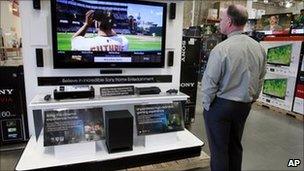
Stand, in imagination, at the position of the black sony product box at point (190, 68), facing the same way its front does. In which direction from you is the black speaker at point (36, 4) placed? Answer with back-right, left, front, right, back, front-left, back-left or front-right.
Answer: front-right

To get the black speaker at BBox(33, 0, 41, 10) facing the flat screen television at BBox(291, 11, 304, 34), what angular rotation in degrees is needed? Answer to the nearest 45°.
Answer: approximately 90° to its left

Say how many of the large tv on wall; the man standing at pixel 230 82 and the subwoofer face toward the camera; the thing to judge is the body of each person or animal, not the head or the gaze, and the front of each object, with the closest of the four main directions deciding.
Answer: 2

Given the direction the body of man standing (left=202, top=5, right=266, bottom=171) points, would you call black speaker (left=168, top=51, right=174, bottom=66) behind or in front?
in front

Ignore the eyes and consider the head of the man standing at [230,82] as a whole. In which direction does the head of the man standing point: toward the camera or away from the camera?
away from the camera

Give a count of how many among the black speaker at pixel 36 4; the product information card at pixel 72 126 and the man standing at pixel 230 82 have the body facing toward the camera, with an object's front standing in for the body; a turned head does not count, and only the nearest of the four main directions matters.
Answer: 2

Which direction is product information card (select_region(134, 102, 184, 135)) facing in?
toward the camera

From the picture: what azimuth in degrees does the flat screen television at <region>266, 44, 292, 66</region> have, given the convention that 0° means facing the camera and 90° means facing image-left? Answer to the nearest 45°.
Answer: approximately 45°

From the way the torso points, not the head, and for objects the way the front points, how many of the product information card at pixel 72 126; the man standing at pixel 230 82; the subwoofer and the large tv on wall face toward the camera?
3

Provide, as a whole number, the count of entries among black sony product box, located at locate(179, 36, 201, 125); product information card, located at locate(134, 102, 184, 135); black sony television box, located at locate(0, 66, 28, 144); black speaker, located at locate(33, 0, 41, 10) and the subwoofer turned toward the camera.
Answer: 5

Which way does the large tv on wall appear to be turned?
toward the camera

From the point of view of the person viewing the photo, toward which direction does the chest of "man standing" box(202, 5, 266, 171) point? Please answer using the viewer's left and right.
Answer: facing away from the viewer and to the left of the viewer

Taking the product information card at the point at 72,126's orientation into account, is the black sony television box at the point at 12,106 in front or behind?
behind

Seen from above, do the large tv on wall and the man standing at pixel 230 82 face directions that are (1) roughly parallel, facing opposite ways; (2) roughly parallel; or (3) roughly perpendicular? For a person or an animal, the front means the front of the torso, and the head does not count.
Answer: roughly parallel, facing opposite ways

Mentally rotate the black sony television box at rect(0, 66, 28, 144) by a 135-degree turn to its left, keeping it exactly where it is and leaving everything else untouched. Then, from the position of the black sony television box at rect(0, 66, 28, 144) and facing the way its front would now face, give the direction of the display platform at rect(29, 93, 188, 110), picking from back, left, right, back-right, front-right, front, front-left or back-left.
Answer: right

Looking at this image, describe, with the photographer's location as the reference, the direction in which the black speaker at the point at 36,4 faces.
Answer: facing the viewer

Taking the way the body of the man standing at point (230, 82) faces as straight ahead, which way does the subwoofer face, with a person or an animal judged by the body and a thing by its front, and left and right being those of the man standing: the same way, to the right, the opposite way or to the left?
the opposite way
